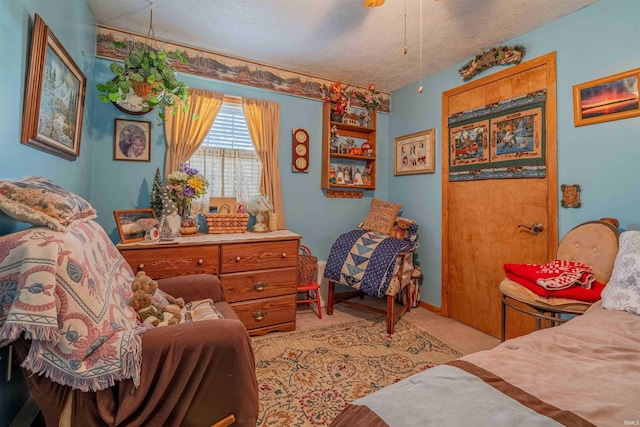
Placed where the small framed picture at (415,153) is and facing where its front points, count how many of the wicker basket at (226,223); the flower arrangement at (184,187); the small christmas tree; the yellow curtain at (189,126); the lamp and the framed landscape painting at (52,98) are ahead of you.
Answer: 6

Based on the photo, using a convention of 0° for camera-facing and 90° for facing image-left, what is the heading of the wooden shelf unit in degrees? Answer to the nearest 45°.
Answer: approximately 315°

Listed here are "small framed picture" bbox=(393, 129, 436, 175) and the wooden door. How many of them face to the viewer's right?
0

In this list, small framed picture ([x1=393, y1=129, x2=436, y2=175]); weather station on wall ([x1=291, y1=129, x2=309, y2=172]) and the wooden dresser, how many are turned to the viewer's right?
0

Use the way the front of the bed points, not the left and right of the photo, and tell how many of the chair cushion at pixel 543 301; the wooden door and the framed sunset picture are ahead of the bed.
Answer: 0

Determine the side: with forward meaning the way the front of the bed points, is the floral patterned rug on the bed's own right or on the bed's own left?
on the bed's own right

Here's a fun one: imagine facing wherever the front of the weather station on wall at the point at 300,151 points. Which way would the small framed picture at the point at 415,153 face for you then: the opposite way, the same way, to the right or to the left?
to the right

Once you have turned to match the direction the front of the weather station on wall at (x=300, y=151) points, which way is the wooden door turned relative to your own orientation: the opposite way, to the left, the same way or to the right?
to the right

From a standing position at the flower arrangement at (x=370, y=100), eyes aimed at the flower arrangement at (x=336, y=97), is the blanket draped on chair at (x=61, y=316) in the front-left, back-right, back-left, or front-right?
front-left

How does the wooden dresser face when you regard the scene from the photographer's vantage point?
facing the viewer

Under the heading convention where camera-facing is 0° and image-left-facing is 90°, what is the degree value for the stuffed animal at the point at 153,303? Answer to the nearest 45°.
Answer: approximately 315°

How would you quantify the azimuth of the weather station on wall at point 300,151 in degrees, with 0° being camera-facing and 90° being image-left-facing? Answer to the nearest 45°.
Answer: approximately 0°

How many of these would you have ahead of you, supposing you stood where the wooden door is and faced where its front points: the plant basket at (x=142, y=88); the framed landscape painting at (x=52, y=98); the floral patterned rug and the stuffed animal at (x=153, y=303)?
4

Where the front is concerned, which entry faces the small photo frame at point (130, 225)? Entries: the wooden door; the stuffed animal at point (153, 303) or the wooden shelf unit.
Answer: the wooden door

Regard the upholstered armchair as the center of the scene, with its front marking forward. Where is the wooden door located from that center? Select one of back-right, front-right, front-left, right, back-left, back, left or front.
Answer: front

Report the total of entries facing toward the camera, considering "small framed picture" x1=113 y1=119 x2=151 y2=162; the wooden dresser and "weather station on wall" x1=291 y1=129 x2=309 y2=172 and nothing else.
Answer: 3

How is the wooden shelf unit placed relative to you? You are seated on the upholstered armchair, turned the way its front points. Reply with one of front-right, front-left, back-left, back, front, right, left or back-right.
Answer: front-left

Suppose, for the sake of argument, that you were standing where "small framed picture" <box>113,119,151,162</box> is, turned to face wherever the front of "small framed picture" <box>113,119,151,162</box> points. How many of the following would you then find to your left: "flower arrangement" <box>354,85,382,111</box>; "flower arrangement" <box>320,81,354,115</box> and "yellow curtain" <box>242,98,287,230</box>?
3

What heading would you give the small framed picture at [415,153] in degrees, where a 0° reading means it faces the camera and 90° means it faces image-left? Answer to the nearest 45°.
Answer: approximately 45°
